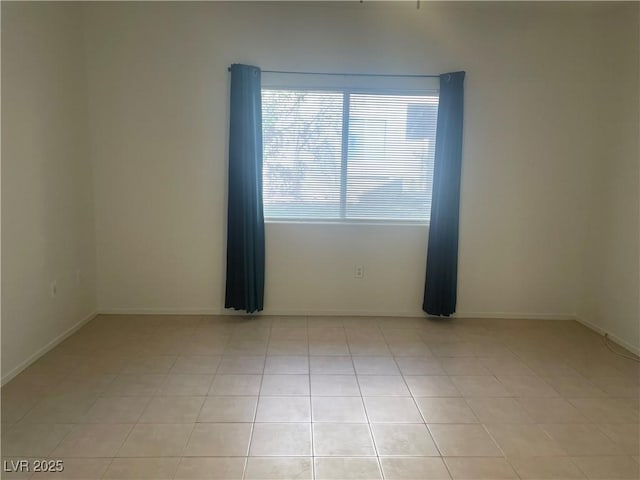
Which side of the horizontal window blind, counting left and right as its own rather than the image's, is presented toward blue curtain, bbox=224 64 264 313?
right

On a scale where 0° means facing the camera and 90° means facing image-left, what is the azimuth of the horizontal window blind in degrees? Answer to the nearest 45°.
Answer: approximately 0°

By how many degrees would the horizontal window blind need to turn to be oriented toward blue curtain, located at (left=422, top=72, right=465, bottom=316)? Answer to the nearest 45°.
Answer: approximately 90° to its left
